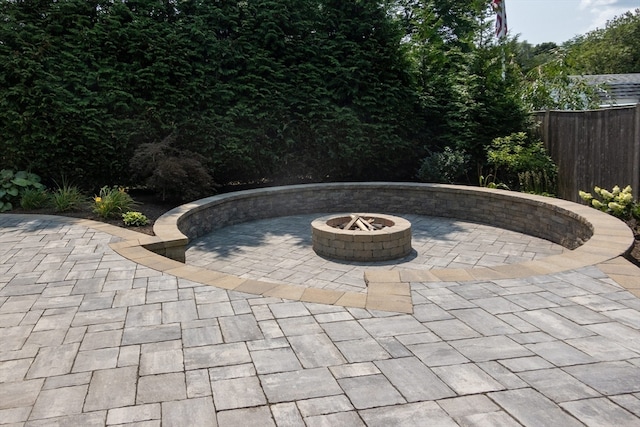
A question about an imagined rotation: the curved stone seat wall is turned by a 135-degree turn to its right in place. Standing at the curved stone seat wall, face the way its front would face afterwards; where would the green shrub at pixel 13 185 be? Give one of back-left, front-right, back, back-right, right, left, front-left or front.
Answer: front-left

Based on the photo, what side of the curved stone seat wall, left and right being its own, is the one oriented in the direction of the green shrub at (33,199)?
right

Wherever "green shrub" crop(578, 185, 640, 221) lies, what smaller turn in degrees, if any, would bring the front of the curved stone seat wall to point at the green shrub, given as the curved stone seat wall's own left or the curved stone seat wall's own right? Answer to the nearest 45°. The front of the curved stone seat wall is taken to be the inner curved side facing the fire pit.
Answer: approximately 45° to the curved stone seat wall's own left

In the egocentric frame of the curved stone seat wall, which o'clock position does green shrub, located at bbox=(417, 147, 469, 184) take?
The green shrub is roughly at 7 o'clock from the curved stone seat wall.

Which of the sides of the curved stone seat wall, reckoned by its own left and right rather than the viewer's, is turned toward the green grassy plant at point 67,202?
right

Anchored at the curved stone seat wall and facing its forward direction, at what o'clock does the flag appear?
The flag is roughly at 7 o'clock from the curved stone seat wall.

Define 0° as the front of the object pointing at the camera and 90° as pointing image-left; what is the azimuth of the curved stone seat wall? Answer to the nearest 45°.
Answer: approximately 0°
